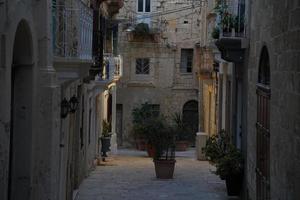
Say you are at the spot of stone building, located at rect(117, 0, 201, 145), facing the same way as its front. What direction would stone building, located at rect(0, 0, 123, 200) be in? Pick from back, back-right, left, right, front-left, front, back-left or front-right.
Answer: front

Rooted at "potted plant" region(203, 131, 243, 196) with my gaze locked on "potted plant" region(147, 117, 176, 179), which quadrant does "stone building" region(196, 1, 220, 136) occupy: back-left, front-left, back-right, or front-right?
front-right

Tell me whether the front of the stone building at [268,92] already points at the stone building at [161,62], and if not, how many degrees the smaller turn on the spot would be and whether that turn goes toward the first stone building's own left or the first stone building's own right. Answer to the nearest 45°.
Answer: approximately 90° to the first stone building's own right

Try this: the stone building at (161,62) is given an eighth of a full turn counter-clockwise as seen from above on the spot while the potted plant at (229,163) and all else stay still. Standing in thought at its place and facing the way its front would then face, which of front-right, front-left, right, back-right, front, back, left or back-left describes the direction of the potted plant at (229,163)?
front-right

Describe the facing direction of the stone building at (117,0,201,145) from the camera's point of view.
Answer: facing the viewer

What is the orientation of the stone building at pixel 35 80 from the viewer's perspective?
to the viewer's right

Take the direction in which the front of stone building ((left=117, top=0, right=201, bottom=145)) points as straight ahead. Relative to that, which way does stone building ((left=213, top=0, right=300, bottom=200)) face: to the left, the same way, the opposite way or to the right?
to the right

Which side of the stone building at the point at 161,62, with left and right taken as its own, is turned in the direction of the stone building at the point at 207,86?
front

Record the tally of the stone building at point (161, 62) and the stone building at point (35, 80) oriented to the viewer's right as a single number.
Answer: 1

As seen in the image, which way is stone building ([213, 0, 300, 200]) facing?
to the viewer's left

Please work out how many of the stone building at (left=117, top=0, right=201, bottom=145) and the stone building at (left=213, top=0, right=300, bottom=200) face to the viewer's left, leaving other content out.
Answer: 1

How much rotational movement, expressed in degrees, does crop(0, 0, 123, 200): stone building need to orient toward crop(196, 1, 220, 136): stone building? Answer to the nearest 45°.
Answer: approximately 90° to its left

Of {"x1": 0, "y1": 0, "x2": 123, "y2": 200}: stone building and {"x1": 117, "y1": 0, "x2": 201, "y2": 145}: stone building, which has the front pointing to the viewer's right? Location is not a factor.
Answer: {"x1": 0, "y1": 0, "x2": 123, "y2": 200}: stone building

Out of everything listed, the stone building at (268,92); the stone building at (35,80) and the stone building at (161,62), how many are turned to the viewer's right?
1

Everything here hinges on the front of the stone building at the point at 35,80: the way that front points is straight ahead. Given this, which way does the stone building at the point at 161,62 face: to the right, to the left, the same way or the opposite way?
to the right
